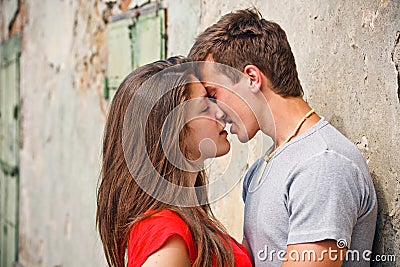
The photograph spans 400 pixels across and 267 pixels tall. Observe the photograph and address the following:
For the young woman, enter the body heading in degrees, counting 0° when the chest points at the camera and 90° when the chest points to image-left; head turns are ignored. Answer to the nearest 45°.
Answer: approximately 270°

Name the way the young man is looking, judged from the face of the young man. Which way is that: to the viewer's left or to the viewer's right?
to the viewer's left

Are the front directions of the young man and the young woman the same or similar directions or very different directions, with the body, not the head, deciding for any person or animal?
very different directions

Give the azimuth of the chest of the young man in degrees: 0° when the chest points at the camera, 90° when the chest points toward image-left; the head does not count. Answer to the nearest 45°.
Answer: approximately 90°

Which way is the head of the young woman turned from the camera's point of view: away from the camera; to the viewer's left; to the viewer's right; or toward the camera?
to the viewer's right
